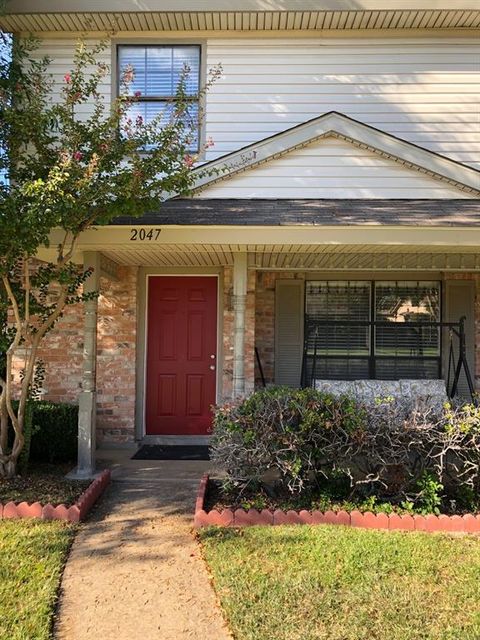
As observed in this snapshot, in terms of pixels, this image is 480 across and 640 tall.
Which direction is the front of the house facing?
toward the camera

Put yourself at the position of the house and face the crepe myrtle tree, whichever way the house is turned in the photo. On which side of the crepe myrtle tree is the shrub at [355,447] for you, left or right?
left

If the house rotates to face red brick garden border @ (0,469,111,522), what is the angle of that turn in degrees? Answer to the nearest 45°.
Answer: approximately 45° to its right

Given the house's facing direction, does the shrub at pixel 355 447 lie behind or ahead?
ahead

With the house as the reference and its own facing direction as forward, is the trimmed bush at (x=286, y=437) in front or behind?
in front

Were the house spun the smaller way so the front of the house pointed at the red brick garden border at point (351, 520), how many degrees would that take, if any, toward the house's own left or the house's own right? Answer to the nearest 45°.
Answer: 0° — it already faces it

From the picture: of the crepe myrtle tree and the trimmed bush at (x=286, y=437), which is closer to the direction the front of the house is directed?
the trimmed bush
